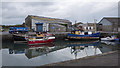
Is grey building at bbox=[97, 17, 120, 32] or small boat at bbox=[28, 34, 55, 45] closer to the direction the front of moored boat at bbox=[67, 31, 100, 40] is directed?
the grey building

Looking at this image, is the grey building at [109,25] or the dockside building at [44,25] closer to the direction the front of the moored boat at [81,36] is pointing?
the grey building

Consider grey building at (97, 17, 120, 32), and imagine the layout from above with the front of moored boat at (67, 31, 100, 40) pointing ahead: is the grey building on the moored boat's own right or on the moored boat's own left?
on the moored boat's own left

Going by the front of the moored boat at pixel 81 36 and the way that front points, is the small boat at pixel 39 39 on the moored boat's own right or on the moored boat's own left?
on the moored boat's own right

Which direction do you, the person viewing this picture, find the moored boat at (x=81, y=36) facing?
facing to the right of the viewer
